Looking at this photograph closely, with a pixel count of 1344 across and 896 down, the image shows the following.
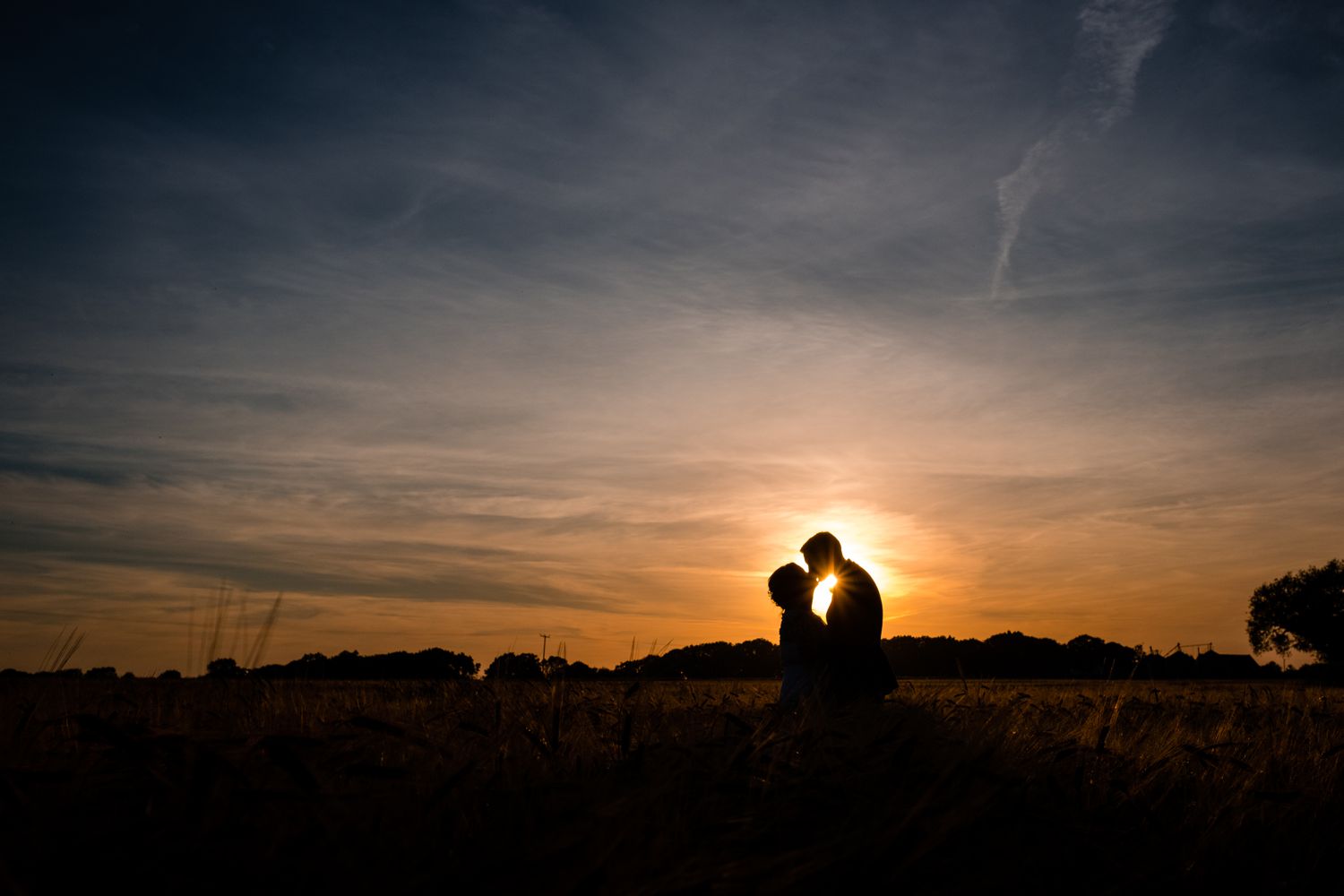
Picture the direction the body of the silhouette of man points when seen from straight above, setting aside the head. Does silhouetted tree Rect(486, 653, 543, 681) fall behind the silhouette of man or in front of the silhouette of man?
in front

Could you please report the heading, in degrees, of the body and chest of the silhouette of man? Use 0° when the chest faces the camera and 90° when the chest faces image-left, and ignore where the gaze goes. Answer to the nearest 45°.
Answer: approximately 90°
